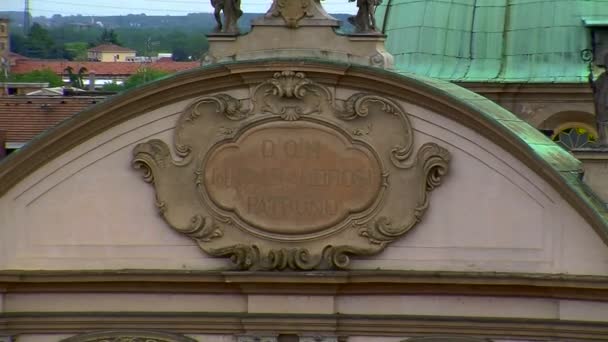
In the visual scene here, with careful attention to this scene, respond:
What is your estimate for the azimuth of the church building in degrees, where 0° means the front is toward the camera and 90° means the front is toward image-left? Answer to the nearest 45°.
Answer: approximately 0°

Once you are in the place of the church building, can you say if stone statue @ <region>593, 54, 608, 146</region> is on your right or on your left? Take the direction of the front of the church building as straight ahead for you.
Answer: on your left
